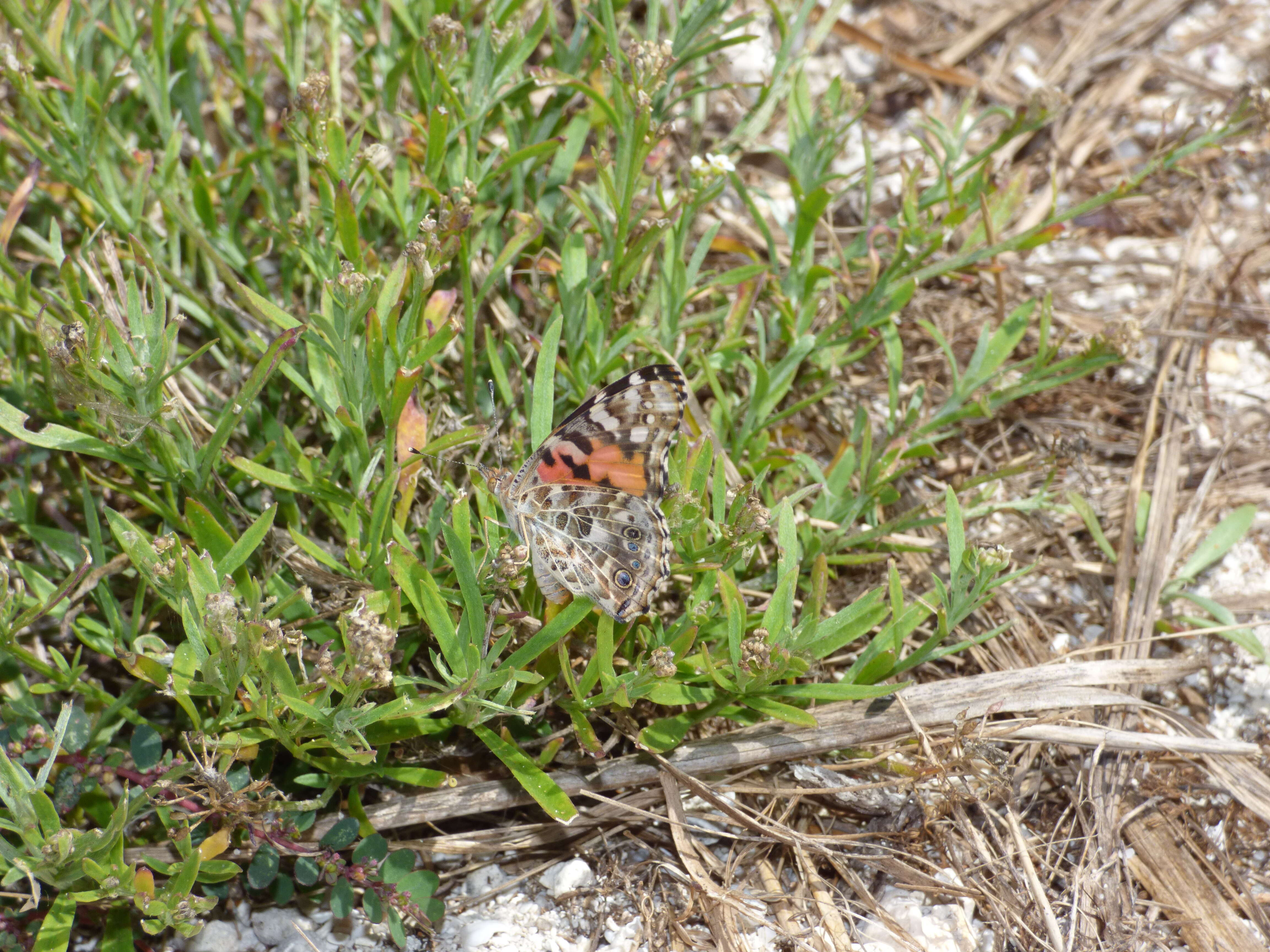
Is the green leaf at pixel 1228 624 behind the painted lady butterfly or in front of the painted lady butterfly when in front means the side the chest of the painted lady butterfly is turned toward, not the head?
behind

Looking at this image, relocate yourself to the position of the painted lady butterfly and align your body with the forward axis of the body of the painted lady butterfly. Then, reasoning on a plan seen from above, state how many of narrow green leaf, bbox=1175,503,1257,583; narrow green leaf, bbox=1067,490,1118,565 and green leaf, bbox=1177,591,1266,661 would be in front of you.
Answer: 0

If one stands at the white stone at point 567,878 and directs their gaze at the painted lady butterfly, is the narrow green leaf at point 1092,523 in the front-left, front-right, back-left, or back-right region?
front-right

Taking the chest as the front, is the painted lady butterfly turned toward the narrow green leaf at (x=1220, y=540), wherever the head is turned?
no
